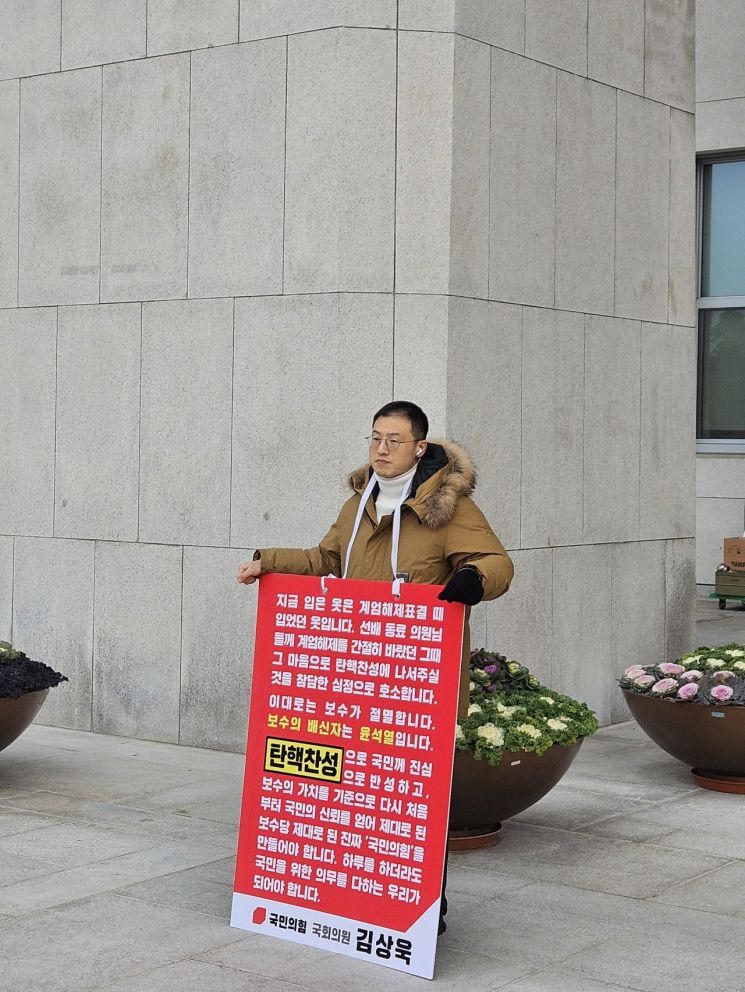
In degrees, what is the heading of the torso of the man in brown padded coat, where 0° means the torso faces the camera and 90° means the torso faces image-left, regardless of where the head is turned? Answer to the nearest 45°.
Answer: approximately 45°

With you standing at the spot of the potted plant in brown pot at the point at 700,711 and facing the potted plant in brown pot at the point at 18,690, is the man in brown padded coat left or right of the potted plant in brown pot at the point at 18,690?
left

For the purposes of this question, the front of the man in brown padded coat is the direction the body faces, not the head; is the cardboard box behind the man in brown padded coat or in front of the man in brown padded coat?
behind

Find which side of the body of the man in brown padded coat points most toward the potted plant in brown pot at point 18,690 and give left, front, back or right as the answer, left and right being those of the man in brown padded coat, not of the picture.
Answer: right

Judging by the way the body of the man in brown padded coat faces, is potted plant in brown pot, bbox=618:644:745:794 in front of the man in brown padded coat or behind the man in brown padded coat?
behind
